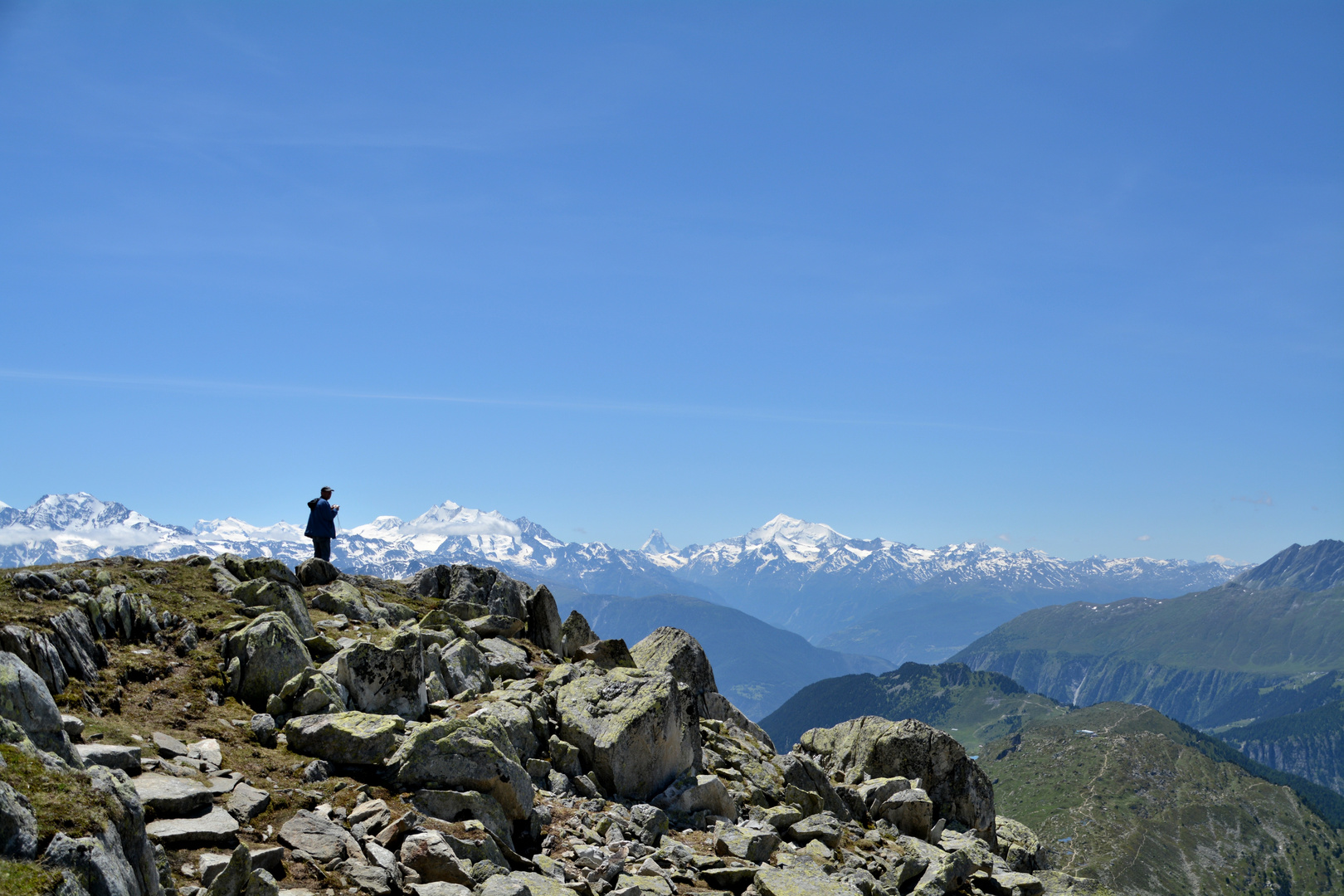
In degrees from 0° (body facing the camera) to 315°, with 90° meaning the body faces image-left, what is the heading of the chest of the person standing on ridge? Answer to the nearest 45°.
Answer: approximately 225°

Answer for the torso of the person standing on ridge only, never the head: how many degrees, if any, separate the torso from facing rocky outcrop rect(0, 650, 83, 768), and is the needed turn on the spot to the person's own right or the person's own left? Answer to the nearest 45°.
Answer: approximately 135° to the person's own right

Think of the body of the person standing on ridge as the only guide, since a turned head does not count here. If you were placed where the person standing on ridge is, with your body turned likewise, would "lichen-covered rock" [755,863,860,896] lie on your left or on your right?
on your right

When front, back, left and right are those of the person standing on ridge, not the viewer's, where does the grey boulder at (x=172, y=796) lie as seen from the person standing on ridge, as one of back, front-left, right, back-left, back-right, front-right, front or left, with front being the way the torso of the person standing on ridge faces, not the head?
back-right

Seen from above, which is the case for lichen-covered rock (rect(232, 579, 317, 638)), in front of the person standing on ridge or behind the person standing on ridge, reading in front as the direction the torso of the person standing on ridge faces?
behind

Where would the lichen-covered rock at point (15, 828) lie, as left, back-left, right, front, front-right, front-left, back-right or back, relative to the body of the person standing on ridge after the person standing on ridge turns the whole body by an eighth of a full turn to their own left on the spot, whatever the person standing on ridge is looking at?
back

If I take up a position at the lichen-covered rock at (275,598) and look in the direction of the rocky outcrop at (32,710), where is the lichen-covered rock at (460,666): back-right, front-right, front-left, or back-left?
front-left

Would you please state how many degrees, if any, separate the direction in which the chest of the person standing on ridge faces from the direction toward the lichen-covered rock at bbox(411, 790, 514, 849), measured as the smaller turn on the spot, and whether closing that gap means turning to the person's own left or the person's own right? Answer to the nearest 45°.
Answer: approximately 135° to the person's own right

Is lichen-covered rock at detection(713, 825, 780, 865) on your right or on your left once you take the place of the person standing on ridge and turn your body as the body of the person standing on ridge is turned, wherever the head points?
on your right

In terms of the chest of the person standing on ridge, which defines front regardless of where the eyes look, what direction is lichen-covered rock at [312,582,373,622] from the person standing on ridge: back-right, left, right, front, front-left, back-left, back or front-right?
back-right

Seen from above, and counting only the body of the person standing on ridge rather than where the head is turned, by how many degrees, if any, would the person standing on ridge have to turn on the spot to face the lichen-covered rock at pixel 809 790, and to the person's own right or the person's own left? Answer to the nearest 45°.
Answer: approximately 90° to the person's own right

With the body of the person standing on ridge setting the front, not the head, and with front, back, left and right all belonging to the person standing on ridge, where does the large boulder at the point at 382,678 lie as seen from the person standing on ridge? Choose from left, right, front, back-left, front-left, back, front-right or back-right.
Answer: back-right

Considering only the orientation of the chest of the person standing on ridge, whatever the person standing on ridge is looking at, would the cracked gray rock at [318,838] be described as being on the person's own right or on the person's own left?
on the person's own right

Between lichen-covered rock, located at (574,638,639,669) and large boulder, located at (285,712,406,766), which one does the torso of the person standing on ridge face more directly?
the lichen-covered rock

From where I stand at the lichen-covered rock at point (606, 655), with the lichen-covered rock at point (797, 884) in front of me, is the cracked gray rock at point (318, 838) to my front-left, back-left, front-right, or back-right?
front-right
